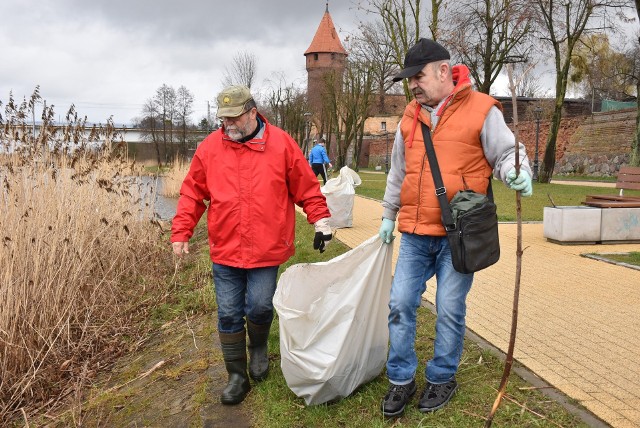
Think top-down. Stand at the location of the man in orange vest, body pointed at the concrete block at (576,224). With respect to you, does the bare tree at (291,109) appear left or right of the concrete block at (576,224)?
left

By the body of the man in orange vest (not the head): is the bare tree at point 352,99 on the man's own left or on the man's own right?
on the man's own right

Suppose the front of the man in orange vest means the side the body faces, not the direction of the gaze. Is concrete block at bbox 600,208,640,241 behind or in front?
behind

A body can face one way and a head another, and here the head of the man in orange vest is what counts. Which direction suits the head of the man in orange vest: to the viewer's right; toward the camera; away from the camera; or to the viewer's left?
to the viewer's left

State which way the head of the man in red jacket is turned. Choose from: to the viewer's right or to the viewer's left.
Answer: to the viewer's left

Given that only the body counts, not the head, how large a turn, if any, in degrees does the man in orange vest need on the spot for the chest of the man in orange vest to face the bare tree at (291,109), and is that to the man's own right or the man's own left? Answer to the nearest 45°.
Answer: approximately 135° to the man's own right

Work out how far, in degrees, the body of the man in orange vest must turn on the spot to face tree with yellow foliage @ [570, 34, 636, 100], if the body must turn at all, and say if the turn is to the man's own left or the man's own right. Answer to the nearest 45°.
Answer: approximately 135° to the man's own right

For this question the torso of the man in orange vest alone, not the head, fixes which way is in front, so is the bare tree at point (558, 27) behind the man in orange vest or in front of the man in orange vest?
behind

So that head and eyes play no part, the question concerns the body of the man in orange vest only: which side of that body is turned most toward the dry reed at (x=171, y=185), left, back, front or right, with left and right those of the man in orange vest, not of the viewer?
right

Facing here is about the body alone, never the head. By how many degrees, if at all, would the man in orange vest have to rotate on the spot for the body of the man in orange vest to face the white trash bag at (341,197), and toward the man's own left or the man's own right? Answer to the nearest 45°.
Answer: approximately 135° to the man's own right

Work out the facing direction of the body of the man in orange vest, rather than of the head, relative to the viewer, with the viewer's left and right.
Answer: facing the viewer and to the left of the viewer
